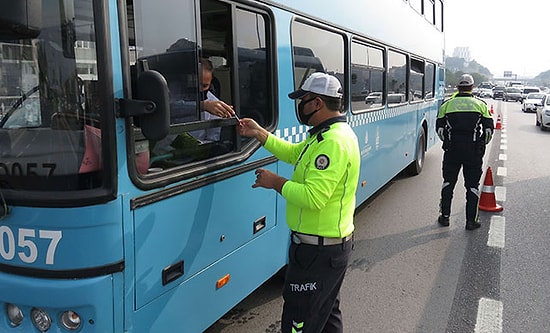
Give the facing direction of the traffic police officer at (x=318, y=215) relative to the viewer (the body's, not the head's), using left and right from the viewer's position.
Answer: facing to the left of the viewer

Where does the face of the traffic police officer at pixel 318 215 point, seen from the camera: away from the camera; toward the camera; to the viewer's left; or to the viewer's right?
to the viewer's left

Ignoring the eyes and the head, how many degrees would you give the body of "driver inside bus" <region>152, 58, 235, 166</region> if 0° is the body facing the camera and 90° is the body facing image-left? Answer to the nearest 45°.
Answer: approximately 45°

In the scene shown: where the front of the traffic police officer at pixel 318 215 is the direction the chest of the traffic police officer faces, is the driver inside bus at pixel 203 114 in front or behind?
in front

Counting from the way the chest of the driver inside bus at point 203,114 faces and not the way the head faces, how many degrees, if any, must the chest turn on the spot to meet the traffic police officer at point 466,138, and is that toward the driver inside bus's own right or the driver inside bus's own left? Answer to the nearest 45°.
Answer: approximately 180°

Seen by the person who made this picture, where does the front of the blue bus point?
facing the viewer and to the left of the viewer

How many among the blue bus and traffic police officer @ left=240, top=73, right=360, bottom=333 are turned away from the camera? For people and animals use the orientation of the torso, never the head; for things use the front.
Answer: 0

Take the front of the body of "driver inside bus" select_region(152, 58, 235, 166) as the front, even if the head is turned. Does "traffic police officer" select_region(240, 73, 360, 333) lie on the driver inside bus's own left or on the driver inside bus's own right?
on the driver inside bus's own left

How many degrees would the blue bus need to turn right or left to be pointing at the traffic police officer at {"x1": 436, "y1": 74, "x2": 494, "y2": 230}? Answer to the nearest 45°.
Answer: approximately 180°

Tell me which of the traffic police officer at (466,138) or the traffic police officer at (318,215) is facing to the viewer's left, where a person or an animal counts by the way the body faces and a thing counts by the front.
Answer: the traffic police officer at (318,215)
